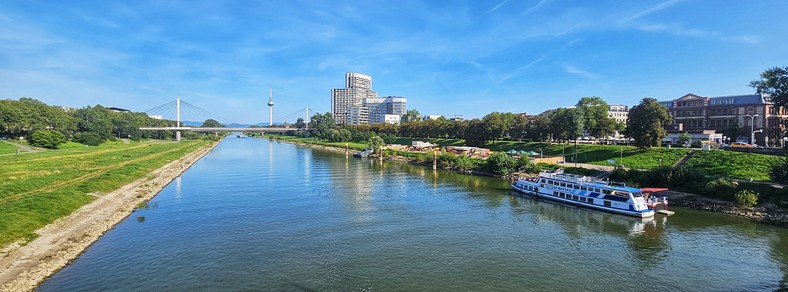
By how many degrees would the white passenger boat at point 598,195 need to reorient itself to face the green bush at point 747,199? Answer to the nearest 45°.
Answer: approximately 135° to its right

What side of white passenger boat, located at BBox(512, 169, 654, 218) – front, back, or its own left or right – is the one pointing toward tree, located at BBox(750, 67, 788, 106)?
right

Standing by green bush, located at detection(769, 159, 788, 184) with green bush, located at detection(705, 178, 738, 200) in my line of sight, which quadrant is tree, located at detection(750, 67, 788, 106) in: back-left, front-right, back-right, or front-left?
back-right

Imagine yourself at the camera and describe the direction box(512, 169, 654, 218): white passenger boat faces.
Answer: facing away from the viewer and to the left of the viewer
